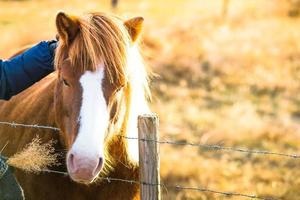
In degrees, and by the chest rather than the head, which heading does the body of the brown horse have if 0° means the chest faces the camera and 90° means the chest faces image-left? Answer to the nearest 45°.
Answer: approximately 315°
